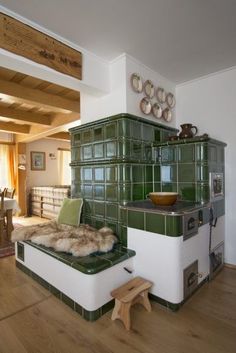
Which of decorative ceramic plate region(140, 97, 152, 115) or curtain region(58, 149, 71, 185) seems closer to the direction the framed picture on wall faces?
the decorative ceramic plate

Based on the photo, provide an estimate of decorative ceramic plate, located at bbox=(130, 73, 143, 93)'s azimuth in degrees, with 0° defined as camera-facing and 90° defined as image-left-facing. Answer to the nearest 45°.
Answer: approximately 315°

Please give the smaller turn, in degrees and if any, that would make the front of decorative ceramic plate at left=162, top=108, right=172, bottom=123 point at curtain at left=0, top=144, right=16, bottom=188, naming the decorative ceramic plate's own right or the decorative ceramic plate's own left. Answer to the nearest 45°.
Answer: approximately 180°

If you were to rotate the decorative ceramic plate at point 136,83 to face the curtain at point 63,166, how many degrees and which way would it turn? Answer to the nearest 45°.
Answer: approximately 180°

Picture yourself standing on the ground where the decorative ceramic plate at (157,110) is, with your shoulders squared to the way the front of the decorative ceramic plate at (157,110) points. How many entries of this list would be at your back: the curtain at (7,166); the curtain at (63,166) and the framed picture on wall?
3

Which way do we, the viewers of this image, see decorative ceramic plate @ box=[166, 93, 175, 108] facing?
facing the viewer and to the right of the viewer
